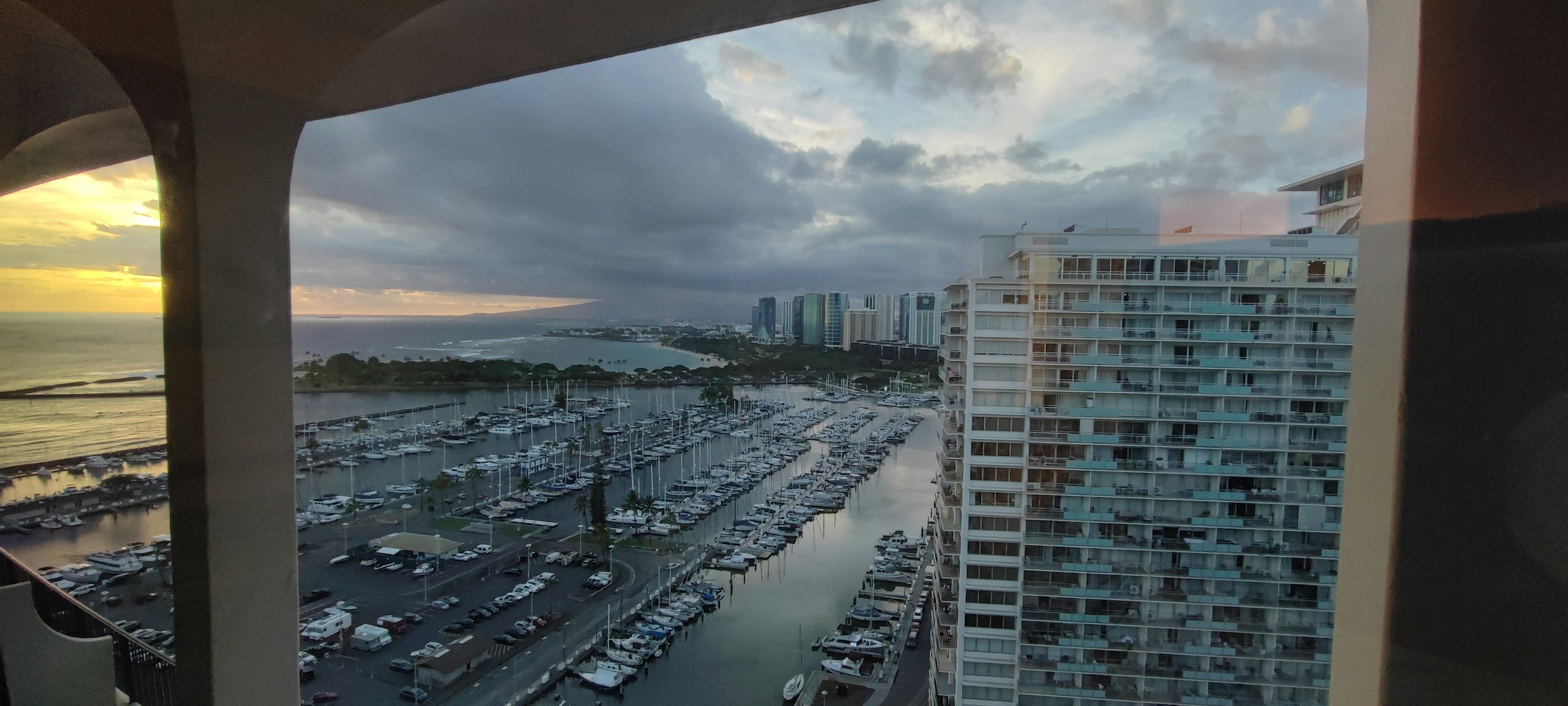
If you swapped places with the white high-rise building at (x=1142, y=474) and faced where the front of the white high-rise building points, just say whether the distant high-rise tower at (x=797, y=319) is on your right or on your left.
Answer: on your right

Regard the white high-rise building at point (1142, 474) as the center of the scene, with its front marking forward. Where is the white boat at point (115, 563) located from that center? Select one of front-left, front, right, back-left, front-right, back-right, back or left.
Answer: front-right

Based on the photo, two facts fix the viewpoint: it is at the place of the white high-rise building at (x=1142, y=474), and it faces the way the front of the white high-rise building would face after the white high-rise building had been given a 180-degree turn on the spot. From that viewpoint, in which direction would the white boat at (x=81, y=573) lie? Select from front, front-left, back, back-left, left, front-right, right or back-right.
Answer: back-left

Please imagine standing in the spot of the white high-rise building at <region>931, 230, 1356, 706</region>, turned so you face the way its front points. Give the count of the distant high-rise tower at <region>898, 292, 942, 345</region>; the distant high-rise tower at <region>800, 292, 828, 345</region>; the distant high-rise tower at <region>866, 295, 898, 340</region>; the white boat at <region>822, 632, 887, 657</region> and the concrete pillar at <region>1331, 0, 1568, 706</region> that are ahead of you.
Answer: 1

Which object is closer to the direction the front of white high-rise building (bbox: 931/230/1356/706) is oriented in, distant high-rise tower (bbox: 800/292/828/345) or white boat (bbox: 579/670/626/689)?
the white boat

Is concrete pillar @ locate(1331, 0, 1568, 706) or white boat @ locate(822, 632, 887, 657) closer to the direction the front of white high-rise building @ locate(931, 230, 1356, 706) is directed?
the concrete pillar

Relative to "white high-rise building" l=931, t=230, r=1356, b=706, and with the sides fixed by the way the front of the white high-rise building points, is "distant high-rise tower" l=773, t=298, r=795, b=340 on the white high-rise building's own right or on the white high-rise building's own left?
on the white high-rise building's own right

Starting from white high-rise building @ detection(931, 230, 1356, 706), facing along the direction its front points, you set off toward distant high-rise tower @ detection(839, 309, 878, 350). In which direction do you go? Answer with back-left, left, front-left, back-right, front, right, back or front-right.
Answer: back-right

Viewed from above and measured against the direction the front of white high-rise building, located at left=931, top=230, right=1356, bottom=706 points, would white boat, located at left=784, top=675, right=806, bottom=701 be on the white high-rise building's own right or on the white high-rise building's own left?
on the white high-rise building's own right

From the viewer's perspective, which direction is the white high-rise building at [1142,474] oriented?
toward the camera

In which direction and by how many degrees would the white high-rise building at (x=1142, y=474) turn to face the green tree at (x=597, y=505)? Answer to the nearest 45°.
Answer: approximately 90° to its right

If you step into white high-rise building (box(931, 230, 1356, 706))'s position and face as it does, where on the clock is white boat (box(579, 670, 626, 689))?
The white boat is roughly at 3 o'clock from the white high-rise building.

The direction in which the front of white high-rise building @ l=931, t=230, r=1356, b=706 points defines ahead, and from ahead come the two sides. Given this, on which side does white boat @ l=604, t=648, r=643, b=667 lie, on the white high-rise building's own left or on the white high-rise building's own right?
on the white high-rise building's own right

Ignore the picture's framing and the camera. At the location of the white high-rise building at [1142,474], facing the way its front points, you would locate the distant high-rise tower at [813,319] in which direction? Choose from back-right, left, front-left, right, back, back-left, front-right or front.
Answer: back-right

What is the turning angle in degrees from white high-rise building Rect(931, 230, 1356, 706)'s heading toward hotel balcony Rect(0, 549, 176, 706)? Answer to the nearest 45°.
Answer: approximately 45° to its right
